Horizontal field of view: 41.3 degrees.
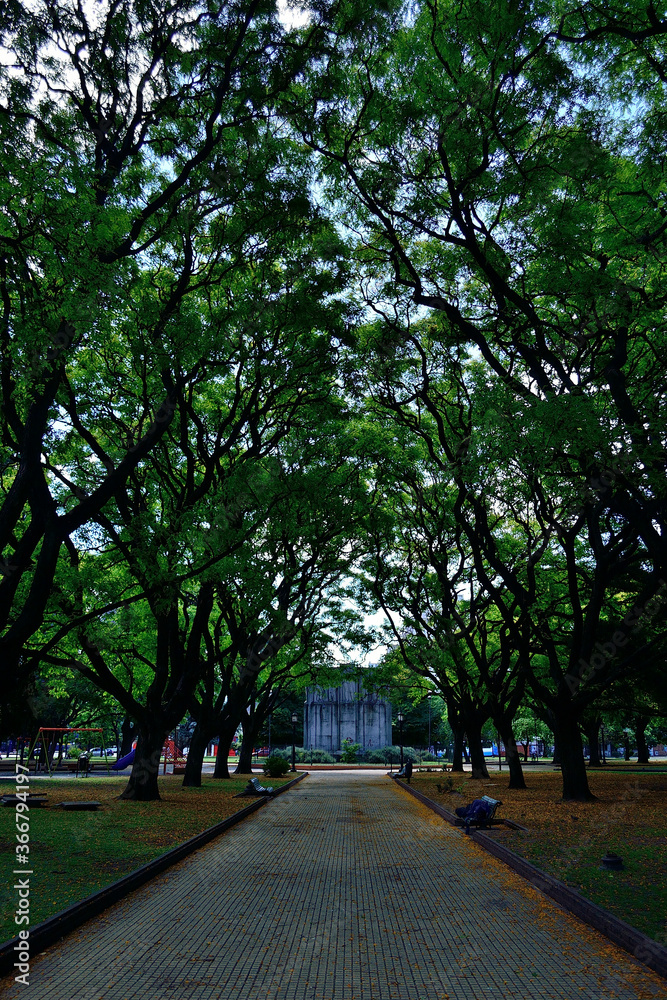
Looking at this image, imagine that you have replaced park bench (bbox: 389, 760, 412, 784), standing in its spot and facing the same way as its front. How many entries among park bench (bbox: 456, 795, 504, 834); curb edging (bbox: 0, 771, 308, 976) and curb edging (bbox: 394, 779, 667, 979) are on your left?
3

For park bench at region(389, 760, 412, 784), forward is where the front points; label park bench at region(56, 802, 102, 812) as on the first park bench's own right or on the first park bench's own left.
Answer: on the first park bench's own left

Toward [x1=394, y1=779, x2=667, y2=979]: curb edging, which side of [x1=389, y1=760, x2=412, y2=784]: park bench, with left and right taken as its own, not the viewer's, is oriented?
left

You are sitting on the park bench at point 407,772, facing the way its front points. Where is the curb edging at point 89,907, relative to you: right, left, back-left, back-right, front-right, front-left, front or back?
left

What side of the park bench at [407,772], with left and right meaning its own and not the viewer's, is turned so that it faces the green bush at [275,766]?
front

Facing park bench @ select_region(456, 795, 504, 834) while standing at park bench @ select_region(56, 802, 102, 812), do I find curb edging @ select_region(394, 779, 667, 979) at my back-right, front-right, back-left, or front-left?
front-right

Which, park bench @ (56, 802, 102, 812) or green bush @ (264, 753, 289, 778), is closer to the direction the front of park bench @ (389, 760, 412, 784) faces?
the green bush

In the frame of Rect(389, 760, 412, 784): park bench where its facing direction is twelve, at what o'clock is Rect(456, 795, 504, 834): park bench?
Rect(456, 795, 504, 834): park bench is roughly at 9 o'clock from Rect(389, 760, 412, 784): park bench.

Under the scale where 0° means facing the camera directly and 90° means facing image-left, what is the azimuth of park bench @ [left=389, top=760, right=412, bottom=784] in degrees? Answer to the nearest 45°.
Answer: approximately 90°
